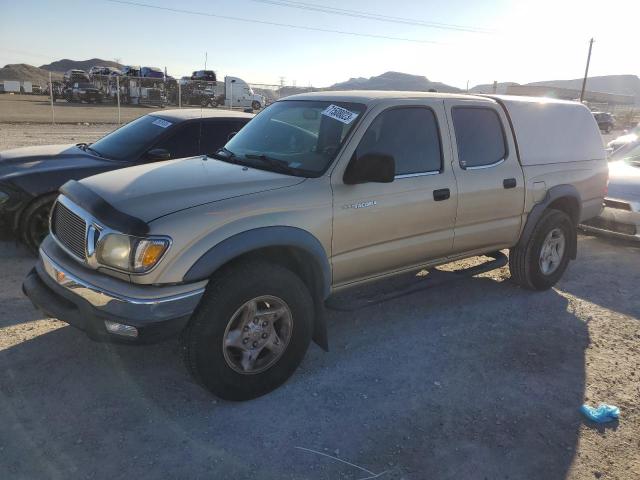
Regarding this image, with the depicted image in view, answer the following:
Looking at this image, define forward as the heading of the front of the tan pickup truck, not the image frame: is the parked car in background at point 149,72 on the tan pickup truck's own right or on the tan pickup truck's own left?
on the tan pickup truck's own right

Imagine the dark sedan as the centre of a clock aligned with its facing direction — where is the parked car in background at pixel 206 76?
The parked car in background is roughly at 5 o'clock from the dark sedan.

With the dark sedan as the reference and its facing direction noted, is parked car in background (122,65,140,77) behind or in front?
behind

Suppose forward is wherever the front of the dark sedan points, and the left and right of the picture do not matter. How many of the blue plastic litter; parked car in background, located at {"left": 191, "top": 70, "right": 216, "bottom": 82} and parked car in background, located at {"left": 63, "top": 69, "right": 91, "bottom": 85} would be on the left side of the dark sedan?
1

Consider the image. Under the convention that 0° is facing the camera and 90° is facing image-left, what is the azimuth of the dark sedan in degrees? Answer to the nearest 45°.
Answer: approximately 45°

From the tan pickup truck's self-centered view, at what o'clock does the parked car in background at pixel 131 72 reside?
The parked car in background is roughly at 4 o'clock from the tan pickup truck.

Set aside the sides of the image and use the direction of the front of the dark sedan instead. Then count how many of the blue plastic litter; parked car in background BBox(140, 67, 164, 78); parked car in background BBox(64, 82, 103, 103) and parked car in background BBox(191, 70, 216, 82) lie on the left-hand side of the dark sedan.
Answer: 1

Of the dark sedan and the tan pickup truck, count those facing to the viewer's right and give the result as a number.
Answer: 0

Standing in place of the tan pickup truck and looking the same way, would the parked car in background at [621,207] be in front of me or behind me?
behind

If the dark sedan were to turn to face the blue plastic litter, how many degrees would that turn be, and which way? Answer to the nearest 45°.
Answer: approximately 90° to its left

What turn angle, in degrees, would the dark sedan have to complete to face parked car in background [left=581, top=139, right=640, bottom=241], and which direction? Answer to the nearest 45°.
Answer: approximately 135° to its left

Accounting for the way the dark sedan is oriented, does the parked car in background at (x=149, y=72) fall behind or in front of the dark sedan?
behind
